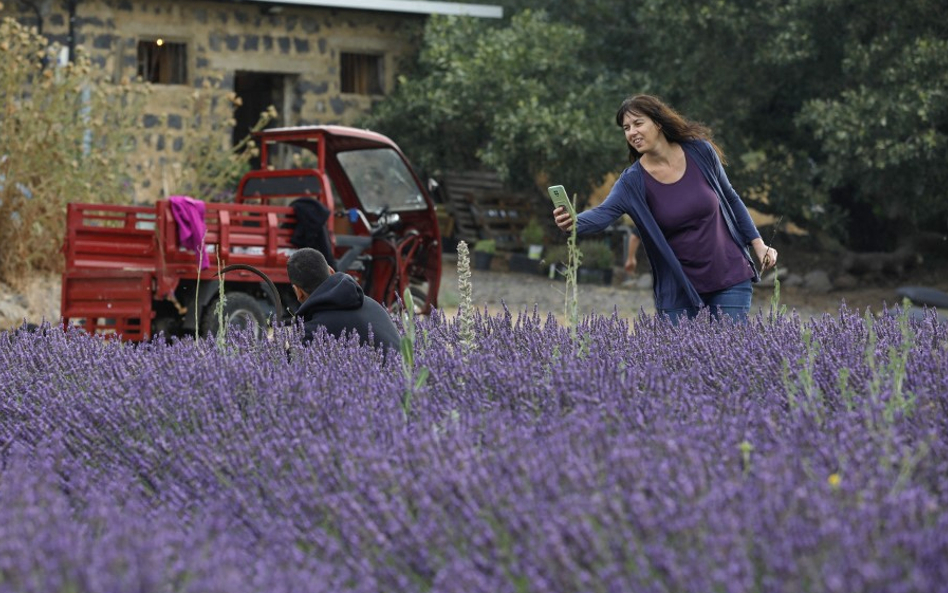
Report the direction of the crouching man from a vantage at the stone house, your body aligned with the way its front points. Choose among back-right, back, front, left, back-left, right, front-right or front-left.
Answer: front

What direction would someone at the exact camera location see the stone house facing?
facing the viewer

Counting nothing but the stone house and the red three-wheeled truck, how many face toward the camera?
1

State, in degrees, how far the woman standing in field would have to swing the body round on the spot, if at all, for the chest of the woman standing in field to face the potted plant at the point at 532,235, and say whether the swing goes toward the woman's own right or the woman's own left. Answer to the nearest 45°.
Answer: approximately 135° to the woman's own right

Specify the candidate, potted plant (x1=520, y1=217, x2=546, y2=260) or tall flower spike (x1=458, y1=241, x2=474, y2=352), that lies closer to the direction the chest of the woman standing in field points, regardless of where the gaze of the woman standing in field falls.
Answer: the tall flower spike

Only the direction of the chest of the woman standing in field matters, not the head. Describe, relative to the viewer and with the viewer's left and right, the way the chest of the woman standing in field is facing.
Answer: facing the viewer and to the left of the viewer

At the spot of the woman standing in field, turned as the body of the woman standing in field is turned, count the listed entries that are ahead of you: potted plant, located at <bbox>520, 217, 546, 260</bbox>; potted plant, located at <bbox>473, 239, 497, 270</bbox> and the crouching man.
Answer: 1

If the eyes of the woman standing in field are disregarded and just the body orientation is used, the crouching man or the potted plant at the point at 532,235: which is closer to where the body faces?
the crouching man

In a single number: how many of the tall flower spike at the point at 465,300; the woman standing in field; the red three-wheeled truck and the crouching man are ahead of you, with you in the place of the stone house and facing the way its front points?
4

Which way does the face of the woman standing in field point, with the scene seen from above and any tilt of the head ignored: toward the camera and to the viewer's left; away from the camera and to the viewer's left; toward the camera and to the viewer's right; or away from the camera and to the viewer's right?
toward the camera and to the viewer's left

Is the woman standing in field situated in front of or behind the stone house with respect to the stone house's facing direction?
in front

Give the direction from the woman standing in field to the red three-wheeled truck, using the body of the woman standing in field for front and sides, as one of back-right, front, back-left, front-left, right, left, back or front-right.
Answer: right
